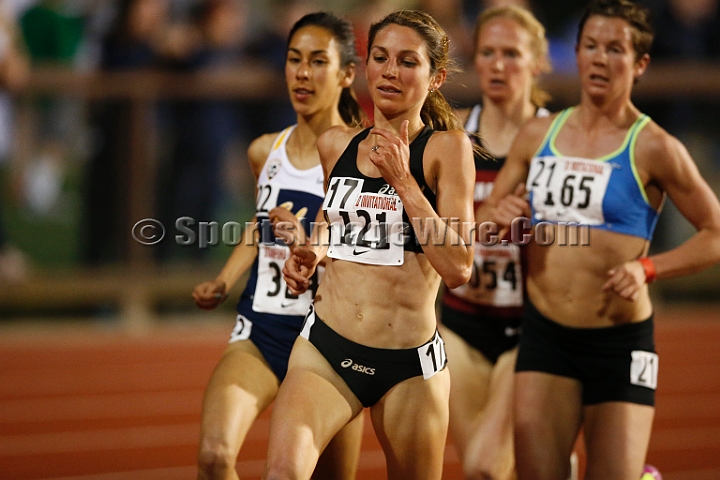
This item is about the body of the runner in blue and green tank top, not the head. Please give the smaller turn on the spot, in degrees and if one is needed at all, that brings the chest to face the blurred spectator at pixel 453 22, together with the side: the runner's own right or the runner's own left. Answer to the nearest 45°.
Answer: approximately 135° to the runner's own right

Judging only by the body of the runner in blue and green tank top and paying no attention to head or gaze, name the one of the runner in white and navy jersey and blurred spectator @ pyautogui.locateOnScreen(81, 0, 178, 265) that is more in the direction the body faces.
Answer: the runner in white and navy jersey

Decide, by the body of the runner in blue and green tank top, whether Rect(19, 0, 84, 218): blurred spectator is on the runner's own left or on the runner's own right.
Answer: on the runner's own right

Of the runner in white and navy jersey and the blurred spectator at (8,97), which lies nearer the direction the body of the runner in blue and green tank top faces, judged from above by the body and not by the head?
the runner in white and navy jersey

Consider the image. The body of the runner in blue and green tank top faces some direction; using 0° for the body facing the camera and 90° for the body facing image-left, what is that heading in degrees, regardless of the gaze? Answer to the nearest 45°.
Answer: approximately 45°

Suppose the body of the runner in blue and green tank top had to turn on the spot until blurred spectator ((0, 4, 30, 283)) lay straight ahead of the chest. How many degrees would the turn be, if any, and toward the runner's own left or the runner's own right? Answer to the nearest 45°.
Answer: approximately 90° to the runner's own right

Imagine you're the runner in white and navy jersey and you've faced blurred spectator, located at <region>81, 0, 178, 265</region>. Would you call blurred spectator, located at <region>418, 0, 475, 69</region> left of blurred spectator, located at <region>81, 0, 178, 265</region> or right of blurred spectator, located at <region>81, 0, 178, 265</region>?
right
